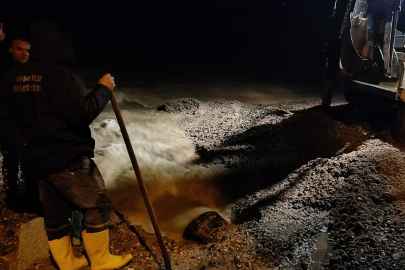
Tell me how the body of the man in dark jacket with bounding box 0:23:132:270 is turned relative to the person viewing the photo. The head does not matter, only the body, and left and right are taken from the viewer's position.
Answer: facing away from the viewer and to the right of the viewer

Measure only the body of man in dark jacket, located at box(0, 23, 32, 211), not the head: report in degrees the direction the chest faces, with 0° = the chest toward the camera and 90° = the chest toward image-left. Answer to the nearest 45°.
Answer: approximately 315°

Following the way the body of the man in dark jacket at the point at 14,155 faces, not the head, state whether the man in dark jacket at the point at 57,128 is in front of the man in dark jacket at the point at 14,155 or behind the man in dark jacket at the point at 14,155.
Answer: in front

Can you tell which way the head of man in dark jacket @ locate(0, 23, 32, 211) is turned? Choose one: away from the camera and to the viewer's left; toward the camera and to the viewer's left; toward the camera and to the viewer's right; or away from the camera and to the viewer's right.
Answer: toward the camera and to the viewer's right

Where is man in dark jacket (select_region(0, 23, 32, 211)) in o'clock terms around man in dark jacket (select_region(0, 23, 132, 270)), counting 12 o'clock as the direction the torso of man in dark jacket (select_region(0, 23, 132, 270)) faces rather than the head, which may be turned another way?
man in dark jacket (select_region(0, 23, 32, 211)) is roughly at 10 o'clock from man in dark jacket (select_region(0, 23, 132, 270)).

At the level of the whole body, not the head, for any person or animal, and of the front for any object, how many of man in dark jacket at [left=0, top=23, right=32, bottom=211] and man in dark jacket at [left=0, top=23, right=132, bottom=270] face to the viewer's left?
0
